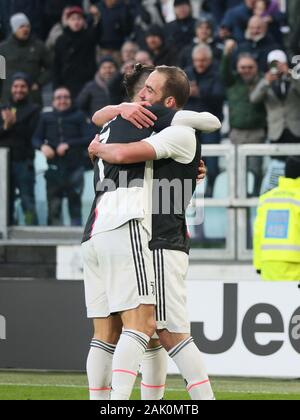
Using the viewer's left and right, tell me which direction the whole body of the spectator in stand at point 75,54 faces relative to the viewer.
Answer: facing the viewer

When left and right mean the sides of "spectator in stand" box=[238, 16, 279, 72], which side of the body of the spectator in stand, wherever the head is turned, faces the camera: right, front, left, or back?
front

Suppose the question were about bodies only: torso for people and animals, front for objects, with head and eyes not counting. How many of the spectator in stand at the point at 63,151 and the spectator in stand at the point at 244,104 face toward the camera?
2

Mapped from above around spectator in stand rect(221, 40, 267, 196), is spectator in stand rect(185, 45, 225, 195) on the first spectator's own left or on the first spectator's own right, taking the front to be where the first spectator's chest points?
on the first spectator's own right

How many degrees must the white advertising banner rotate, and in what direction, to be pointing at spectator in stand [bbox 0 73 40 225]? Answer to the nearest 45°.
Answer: approximately 135° to its right

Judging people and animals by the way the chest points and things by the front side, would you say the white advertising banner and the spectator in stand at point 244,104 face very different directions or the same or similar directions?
same or similar directions

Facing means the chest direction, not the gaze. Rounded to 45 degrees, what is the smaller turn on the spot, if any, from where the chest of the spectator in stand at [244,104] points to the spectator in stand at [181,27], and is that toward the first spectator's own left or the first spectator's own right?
approximately 135° to the first spectator's own right

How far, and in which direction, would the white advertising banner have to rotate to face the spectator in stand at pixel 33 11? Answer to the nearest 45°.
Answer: approximately 135° to its right

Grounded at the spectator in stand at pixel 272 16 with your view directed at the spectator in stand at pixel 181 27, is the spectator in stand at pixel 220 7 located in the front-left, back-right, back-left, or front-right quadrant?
front-right

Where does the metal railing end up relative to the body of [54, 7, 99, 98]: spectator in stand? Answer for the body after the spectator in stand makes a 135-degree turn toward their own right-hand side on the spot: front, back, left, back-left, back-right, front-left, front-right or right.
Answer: back
